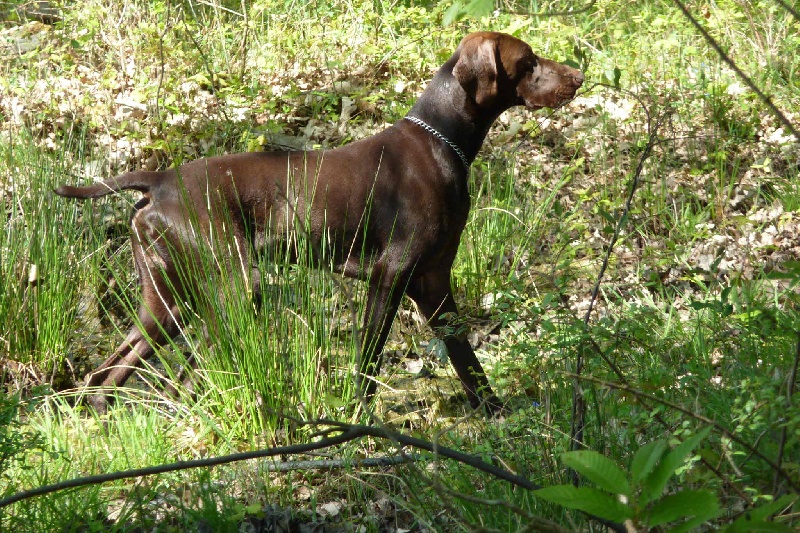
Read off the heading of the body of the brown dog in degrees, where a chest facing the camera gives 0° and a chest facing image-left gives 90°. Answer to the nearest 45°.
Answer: approximately 270°

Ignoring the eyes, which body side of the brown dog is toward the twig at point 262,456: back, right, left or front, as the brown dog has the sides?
right

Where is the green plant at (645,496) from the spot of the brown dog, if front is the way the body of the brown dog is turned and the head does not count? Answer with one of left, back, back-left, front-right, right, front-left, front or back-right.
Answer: right
